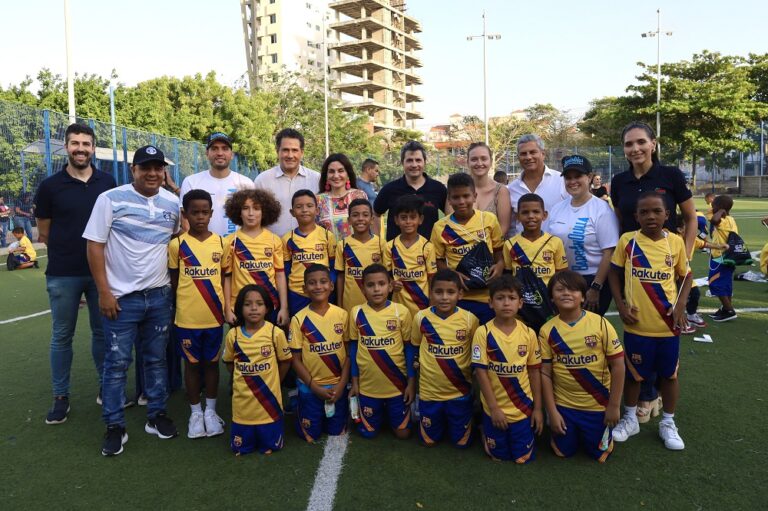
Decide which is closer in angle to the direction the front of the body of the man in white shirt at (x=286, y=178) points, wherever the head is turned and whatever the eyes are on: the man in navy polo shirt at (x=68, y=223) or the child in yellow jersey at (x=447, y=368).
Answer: the child in yellow jersey

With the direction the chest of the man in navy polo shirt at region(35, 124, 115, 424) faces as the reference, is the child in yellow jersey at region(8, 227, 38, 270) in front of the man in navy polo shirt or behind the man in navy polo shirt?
behind

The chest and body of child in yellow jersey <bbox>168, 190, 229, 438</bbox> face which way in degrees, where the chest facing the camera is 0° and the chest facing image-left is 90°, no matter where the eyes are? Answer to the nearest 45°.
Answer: approximately 0°

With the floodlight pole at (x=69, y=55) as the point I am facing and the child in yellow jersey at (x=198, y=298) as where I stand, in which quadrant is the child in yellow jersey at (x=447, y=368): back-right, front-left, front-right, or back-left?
back-right

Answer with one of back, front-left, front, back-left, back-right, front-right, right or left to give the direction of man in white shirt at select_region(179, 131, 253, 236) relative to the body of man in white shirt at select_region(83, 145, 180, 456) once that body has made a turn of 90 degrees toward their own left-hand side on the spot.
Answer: front

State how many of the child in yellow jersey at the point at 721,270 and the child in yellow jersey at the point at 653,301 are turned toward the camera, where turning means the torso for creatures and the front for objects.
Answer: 1

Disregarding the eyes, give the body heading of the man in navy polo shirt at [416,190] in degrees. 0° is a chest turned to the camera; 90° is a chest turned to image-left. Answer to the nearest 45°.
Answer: approximately 0°

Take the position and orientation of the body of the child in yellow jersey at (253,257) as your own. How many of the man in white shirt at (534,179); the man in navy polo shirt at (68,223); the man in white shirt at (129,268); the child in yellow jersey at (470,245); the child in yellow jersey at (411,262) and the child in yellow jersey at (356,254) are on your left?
4
